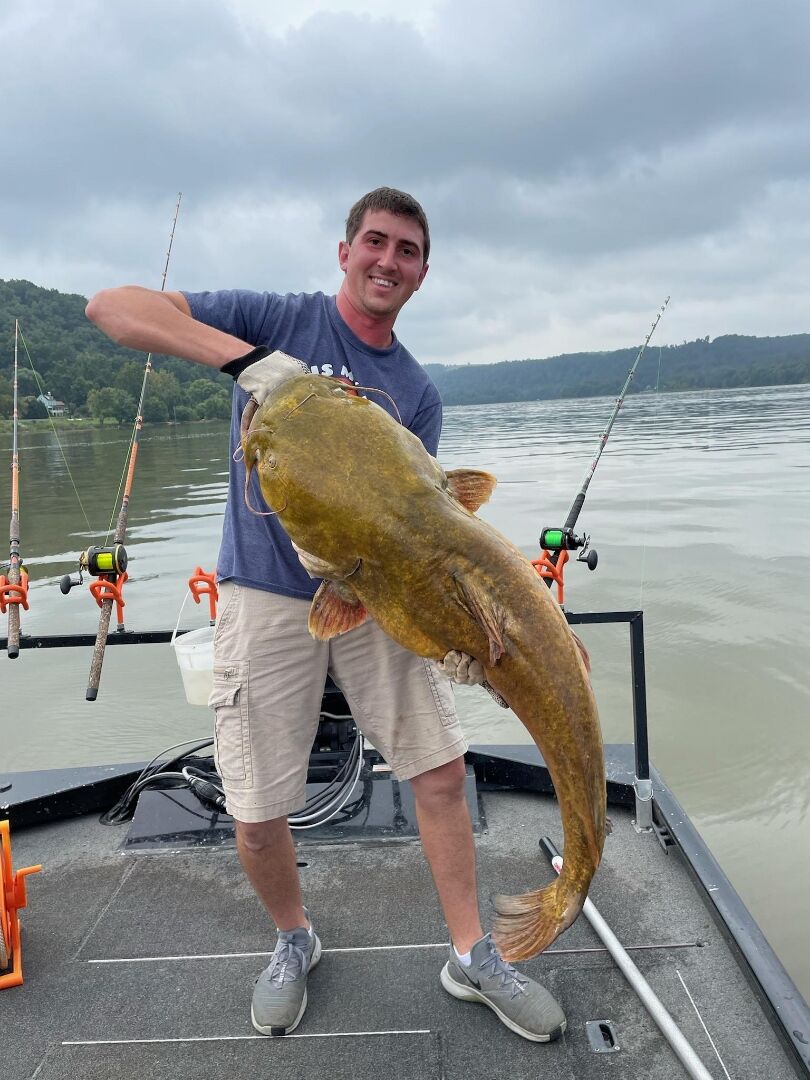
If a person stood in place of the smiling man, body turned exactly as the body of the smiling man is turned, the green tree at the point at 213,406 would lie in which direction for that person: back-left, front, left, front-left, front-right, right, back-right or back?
back

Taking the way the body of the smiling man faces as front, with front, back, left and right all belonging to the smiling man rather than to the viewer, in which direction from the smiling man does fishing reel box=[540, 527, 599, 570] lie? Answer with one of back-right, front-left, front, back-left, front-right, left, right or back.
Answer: back-left

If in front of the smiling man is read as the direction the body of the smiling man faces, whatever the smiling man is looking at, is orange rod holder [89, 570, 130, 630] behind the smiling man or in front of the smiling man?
behind

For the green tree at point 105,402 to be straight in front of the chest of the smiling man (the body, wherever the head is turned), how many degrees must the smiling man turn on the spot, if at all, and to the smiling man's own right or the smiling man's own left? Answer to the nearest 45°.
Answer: approximately 180°

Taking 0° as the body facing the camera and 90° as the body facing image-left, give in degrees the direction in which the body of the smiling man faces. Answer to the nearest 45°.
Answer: approximately 0°

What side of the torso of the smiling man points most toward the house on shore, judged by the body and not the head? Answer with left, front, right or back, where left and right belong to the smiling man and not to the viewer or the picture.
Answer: back

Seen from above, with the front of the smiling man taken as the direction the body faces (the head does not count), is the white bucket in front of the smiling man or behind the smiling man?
behind
